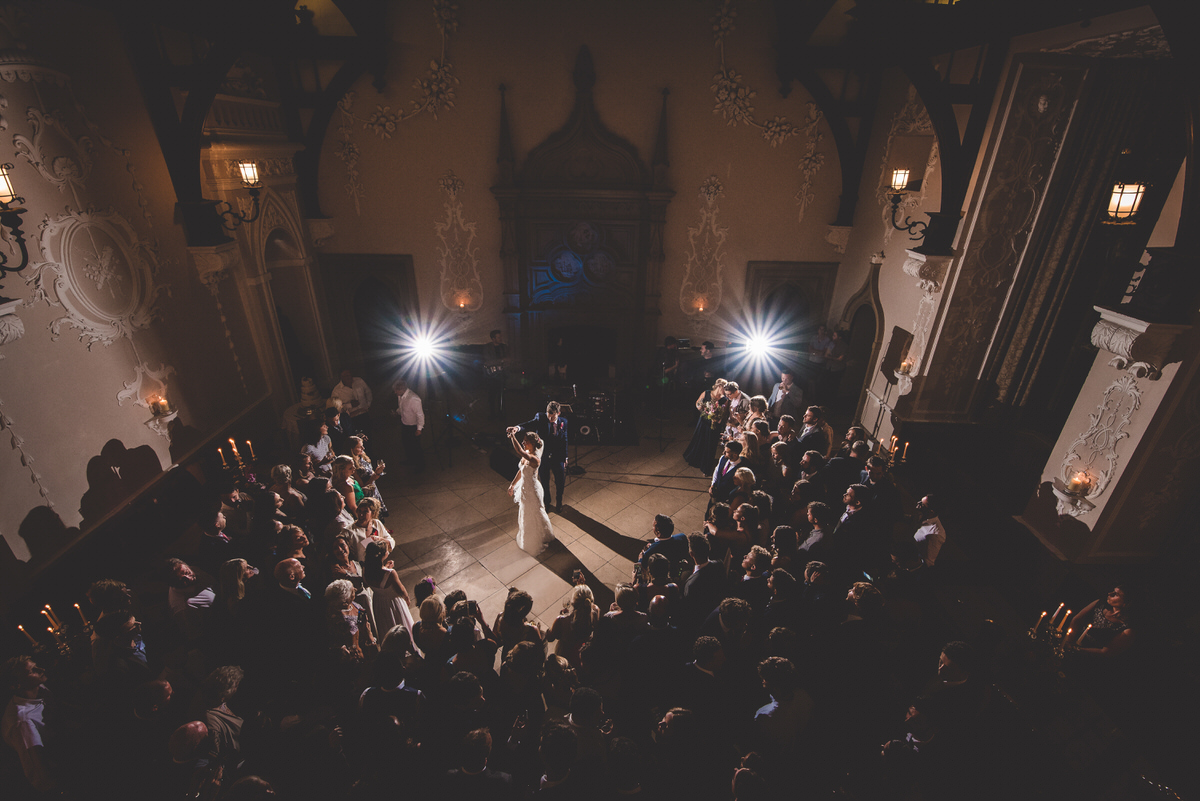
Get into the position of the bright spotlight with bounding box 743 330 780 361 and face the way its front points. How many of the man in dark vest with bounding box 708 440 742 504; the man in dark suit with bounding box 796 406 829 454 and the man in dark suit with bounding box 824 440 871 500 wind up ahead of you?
3

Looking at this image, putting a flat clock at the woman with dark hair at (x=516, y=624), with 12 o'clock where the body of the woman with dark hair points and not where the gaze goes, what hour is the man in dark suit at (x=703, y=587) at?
The man in dark suit is roughly at 3 o'clock from the woman with dark hair.

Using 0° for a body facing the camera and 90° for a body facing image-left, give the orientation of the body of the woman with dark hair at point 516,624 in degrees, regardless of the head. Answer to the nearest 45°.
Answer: approximately 180°

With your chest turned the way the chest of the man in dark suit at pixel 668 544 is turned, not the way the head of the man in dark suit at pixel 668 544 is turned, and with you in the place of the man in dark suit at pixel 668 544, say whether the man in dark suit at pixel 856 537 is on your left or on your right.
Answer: on your right

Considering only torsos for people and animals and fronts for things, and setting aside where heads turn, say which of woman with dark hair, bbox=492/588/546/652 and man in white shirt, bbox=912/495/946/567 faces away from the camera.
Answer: the woman with dark hair

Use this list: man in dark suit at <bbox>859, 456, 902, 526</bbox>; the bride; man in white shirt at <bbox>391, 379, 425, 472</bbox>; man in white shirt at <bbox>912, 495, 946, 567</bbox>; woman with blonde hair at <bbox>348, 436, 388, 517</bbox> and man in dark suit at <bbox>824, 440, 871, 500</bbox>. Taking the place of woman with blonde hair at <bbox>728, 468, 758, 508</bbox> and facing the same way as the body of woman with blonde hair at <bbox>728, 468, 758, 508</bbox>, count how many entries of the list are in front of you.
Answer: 3

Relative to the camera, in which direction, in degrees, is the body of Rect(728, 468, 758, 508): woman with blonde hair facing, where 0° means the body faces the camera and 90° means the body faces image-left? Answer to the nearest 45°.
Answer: approximately 90°

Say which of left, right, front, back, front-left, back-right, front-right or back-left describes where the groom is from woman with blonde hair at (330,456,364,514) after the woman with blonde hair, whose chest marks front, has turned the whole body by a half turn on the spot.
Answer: back

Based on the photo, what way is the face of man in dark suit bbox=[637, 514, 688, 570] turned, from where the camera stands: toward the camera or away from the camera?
away from the camera

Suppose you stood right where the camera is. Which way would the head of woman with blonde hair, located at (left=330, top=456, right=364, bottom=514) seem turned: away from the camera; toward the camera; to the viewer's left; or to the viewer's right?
to the viewer's right

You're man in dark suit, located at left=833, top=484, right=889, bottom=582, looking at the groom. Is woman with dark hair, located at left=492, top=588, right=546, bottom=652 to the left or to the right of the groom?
left

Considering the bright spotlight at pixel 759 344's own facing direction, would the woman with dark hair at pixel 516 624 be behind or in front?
in front

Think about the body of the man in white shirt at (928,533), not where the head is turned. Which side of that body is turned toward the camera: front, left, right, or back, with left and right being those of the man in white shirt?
left

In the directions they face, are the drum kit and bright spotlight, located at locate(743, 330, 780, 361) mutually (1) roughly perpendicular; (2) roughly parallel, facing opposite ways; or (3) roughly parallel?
roughly parallel

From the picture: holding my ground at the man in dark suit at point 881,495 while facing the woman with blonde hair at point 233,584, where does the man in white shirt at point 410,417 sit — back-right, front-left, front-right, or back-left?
front-right

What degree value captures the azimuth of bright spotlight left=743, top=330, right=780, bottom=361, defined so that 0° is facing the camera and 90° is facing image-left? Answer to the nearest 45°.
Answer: approximately 0°

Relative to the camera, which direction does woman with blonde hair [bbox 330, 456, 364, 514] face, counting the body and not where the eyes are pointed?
to the viewer's right

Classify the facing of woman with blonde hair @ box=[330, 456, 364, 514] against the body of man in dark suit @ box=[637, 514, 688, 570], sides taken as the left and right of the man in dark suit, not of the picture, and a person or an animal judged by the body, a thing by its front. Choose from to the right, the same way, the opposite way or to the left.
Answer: to the right

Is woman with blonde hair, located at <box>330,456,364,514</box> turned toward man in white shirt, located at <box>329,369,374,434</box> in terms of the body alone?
no
